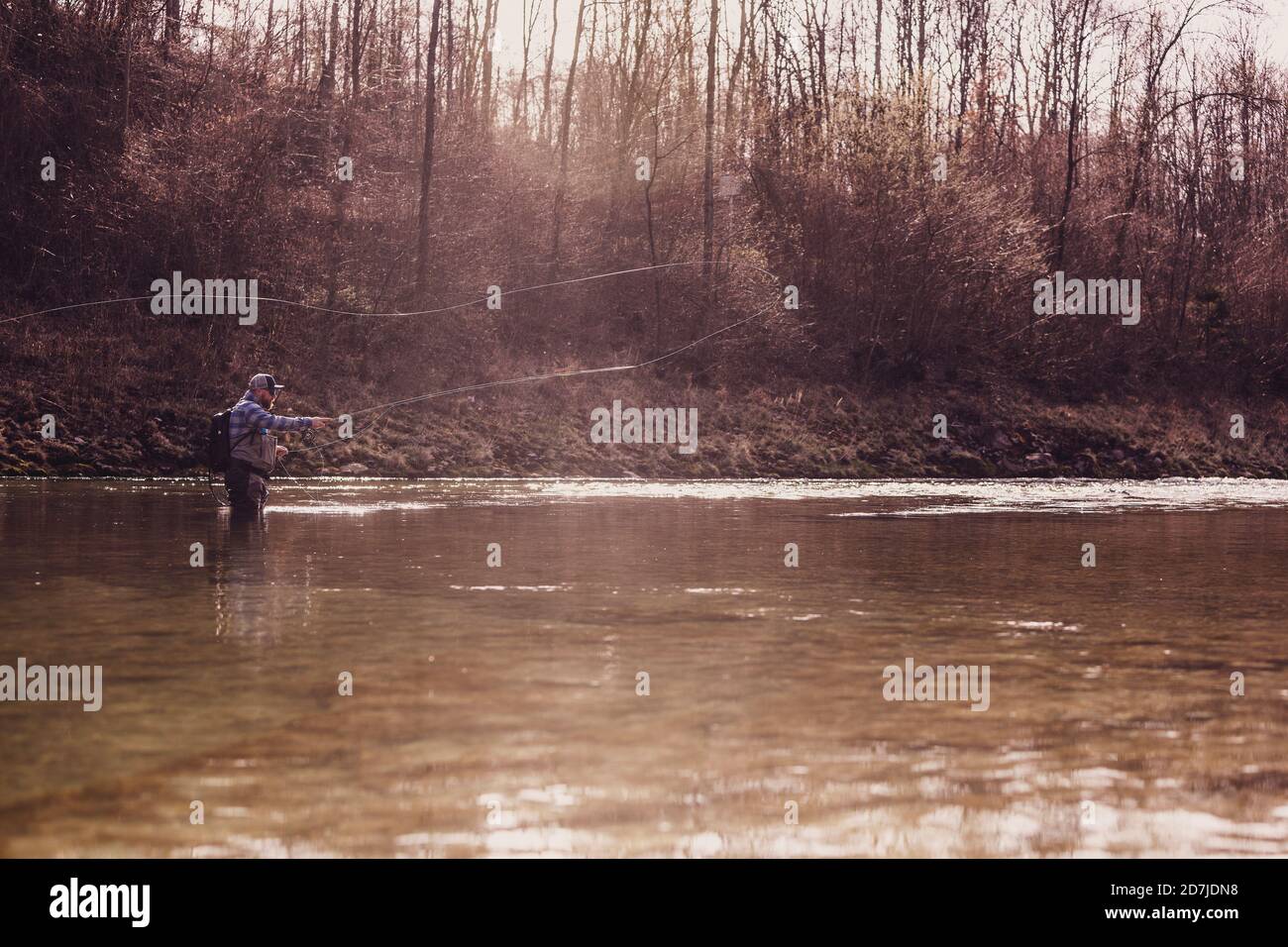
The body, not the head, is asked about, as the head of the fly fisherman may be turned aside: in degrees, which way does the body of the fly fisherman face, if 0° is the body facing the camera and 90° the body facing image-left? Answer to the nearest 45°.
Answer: approximately 270°

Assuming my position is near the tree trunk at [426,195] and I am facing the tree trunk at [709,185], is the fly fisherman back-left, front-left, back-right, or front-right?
back-right

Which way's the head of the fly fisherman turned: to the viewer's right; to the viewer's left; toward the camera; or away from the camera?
to the viewer's right

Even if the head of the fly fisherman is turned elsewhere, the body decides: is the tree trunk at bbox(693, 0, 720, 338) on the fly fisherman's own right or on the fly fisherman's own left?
on the fly fisherman's own left

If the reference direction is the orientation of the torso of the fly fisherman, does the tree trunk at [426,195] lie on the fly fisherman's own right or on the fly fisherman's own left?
on the fly fisherman's own left

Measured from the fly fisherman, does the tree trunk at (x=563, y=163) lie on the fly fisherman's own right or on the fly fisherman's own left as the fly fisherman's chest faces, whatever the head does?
on the fly fisherman's own left
